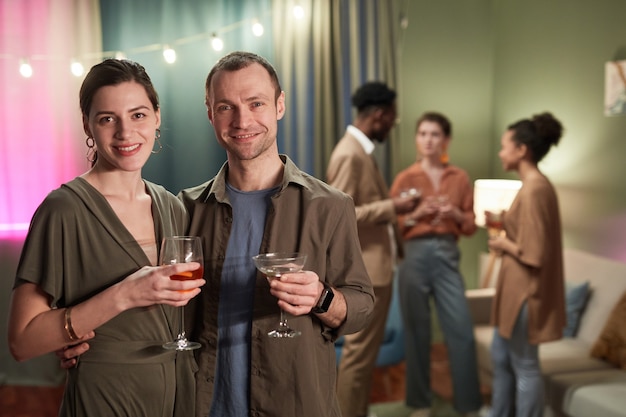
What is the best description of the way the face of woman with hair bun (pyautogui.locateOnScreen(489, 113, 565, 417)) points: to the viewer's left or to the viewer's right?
to the viewer's left

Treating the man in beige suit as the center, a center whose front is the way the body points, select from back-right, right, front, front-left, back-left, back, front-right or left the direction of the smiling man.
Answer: right

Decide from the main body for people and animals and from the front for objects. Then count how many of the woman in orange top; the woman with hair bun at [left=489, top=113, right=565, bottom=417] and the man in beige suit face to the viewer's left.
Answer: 1

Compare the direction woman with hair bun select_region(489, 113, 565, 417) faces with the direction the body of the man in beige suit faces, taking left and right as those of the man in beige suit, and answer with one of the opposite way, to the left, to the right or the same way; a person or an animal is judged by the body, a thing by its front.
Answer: the opposite way

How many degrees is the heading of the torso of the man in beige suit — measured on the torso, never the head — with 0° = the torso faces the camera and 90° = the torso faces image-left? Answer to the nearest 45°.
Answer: approximately 270°

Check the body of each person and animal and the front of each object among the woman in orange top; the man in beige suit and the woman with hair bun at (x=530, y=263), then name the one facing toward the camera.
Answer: the woman in orange top

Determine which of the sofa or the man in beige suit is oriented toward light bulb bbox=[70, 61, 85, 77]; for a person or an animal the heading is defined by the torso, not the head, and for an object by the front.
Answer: the sofa

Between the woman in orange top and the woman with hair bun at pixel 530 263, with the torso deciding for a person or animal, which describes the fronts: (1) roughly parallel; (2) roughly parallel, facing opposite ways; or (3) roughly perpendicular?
roughly perpendicular

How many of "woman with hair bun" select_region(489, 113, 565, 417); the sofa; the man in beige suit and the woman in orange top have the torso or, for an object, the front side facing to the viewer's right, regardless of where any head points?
1

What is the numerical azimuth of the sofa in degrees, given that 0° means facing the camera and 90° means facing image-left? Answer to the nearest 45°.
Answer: approximately 45°

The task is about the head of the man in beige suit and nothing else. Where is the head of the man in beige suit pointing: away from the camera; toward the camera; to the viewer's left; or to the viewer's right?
to the viewer's right

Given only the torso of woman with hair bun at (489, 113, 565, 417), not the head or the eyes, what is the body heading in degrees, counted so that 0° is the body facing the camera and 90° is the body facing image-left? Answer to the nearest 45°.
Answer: approximately 90°

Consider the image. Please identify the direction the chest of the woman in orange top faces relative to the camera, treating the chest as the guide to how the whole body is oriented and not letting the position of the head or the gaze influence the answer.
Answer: toward the camera
